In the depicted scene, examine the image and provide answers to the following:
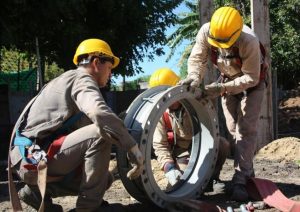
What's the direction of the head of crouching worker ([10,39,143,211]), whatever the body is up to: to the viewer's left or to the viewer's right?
to the viewer's right

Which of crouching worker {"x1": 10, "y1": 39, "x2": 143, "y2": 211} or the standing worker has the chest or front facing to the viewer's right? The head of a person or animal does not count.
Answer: the crouching worker

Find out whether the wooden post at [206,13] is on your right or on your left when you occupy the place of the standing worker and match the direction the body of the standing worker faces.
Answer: on your right

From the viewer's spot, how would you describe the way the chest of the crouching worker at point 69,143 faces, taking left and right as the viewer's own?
facing to the right of the viewer

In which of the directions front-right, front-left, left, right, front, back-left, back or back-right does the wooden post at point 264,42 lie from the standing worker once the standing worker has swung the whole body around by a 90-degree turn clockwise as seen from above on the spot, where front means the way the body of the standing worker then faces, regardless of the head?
front-right

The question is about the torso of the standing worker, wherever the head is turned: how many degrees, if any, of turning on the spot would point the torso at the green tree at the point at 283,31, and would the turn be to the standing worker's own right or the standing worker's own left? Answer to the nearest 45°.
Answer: approximately 135° to the standing worker's own right

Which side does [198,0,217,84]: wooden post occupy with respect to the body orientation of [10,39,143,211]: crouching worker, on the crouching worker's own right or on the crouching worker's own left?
on the crouching worker's own left

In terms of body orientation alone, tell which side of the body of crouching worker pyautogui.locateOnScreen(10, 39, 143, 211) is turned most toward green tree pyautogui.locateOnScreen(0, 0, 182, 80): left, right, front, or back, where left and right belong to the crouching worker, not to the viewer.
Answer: left

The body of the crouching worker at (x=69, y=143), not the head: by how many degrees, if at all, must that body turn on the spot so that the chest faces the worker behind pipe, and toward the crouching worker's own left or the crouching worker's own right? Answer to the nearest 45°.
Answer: approximately 45° to the crouching worker's own left

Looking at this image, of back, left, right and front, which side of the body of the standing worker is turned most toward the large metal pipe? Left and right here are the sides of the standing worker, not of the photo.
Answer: front

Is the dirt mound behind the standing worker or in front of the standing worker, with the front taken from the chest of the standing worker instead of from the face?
behind

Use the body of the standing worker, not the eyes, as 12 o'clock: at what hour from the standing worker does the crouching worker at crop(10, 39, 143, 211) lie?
The crouching worker is roughly at 12 o'clock from the standing worker.

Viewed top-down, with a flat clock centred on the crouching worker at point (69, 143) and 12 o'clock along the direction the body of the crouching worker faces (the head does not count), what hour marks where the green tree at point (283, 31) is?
The green tree is roughly at 10 o'clock from the crouching worker.

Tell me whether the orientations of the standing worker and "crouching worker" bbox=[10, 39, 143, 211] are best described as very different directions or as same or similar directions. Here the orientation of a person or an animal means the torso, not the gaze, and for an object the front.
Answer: very different directions

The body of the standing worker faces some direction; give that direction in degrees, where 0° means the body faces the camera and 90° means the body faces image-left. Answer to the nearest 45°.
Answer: approximately 45°

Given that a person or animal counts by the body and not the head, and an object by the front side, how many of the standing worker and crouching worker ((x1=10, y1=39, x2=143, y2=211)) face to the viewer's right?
1
